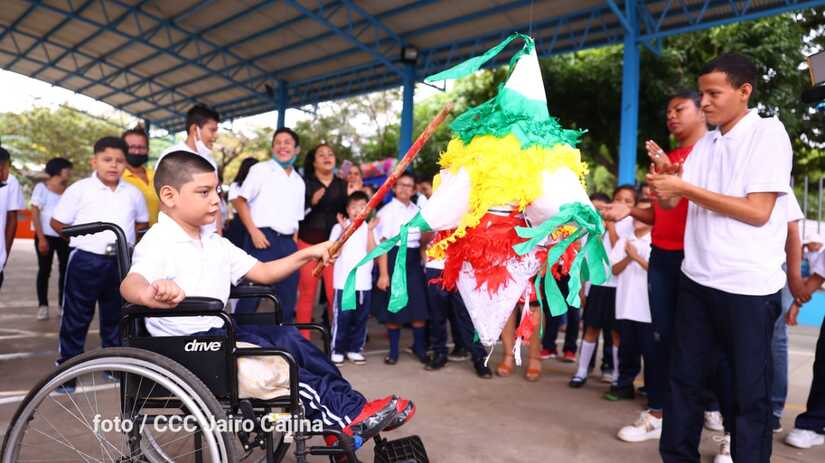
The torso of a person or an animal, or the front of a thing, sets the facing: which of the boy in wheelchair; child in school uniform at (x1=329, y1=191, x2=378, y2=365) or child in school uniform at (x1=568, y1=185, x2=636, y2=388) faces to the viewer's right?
the boy in wheelchair

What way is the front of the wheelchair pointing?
to the viewer's right

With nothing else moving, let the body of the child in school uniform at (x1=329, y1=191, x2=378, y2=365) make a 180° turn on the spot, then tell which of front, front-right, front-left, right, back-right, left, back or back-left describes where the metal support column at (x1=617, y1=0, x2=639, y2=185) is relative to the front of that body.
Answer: front-right

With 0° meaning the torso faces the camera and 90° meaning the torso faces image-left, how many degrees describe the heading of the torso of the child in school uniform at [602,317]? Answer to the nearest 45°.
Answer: approximately 45°

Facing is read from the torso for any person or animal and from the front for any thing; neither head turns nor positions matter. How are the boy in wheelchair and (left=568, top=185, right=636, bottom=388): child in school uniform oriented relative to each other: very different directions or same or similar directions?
very different directions

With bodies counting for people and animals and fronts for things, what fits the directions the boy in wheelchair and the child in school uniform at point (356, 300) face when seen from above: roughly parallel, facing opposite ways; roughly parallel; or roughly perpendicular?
roughly perpendicular

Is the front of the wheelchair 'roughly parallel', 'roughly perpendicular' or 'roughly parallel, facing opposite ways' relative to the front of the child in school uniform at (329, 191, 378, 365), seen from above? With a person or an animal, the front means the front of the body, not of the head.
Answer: roughly perpendicular

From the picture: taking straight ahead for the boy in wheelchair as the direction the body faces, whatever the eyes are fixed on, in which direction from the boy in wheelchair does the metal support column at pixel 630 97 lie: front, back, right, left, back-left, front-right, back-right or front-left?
front-left

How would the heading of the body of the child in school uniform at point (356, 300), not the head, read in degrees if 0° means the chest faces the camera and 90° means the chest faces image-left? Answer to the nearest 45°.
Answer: approximately 0°

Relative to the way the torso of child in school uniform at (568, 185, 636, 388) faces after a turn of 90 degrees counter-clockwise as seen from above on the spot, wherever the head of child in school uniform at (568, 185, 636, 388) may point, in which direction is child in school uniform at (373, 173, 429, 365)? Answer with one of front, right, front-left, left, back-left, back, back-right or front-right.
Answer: back-right

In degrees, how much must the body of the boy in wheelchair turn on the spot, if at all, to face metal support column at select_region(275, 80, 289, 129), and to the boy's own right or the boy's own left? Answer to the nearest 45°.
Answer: approximately 90° to the boy's own left

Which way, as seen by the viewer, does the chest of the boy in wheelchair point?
to the viewer's right
